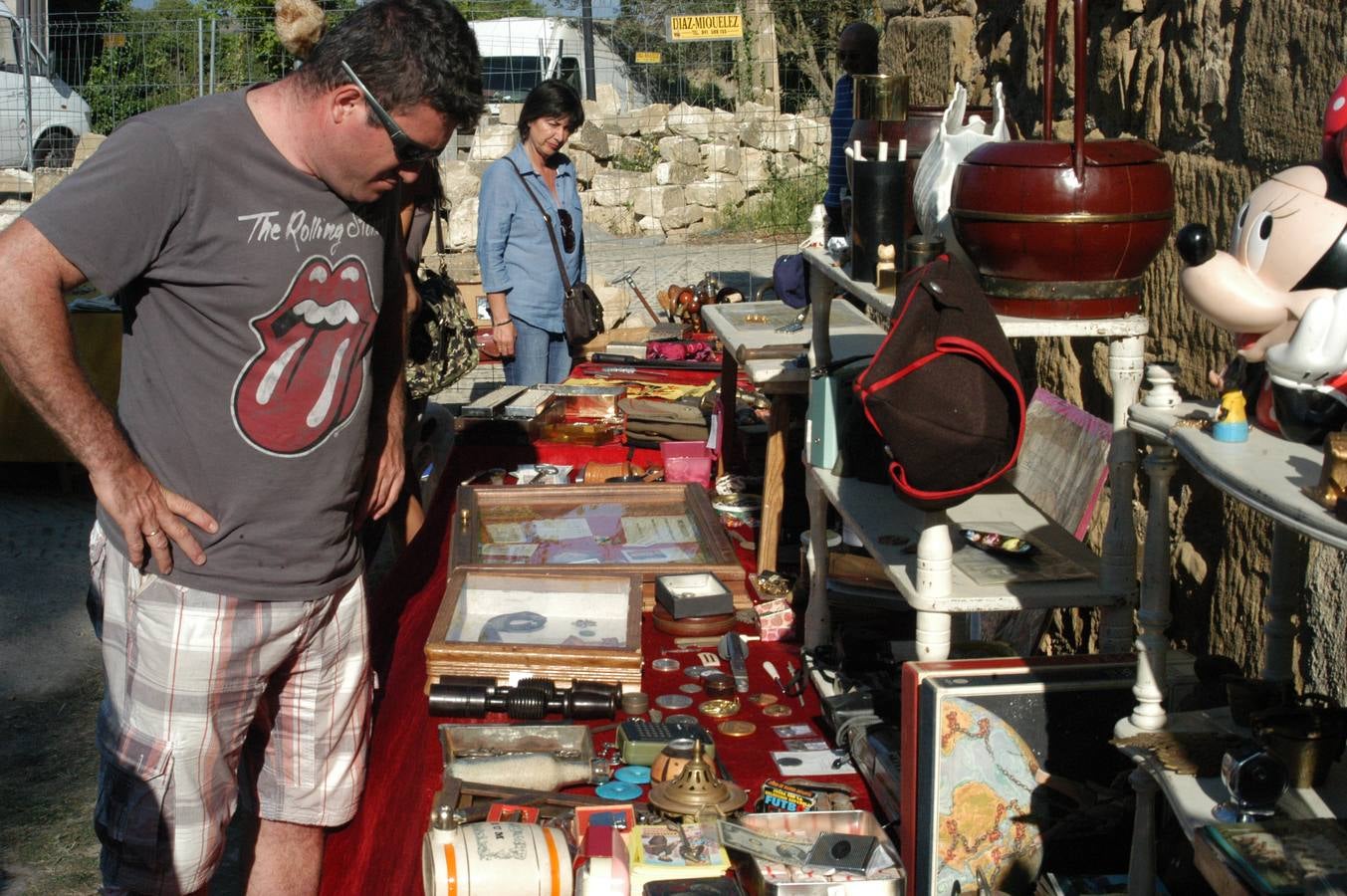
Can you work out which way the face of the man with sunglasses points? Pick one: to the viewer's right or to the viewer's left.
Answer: to the viewer's right

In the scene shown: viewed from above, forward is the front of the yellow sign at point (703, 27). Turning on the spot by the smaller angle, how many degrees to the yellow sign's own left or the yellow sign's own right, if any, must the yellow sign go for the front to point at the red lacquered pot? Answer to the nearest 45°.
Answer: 0° — it already faces it

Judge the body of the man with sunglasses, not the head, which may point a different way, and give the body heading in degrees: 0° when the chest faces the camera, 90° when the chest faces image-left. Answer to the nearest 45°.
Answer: approximately 315°

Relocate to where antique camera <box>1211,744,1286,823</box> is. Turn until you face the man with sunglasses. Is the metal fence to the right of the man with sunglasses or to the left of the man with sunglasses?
right

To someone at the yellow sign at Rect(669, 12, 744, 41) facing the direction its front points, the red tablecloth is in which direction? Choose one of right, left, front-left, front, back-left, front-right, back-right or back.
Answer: front

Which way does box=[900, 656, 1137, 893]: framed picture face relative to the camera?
toward the camera

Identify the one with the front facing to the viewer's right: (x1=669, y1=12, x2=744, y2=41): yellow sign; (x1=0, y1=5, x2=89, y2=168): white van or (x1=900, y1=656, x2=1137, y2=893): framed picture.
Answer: the white van

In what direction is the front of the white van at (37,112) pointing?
to the viewer's right

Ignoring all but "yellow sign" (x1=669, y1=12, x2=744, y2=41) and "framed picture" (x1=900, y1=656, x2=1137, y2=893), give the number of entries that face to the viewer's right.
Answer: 0
